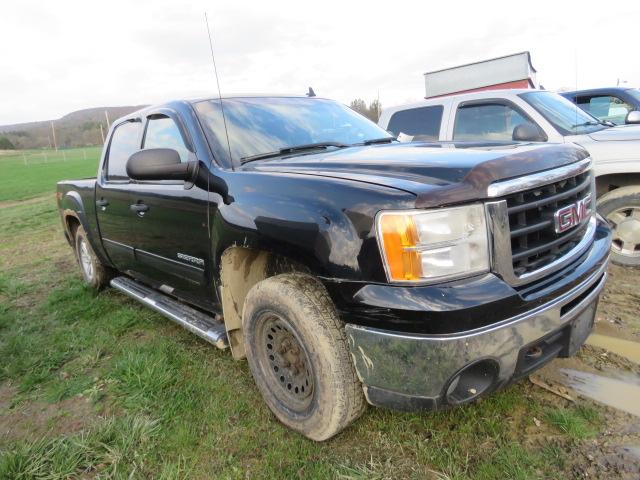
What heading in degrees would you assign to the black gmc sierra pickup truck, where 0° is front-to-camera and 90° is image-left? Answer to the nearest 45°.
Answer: approximately 315°

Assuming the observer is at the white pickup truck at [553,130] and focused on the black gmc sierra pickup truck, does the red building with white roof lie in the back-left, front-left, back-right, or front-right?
back-right

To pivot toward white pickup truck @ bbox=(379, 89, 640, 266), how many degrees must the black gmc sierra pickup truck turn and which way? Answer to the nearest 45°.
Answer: approximately 90° to its left

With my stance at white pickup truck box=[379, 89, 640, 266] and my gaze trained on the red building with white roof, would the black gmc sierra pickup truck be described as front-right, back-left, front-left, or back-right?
back-left

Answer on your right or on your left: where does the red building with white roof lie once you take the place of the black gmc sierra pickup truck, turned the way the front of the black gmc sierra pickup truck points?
on your left
